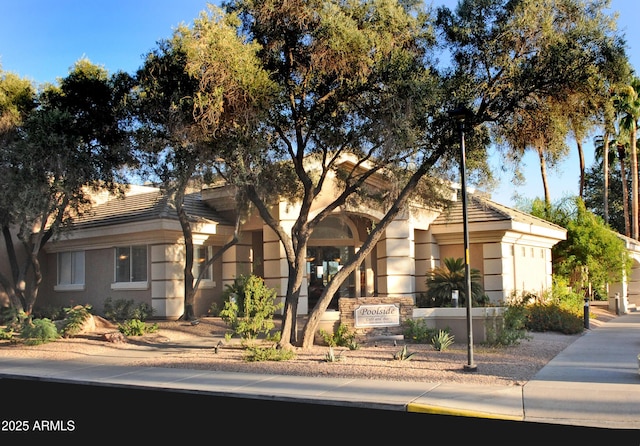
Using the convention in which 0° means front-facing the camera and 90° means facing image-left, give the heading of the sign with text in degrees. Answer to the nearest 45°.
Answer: approximately 0°

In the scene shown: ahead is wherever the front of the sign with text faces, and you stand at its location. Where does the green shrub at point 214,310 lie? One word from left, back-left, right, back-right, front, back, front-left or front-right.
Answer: back-right

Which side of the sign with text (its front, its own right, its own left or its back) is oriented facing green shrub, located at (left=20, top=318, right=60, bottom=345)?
right

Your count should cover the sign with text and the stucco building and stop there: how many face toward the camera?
2

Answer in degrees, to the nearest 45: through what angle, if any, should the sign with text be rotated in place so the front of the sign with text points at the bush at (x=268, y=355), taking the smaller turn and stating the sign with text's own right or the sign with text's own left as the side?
approximately 45° to the sign with text's own right
